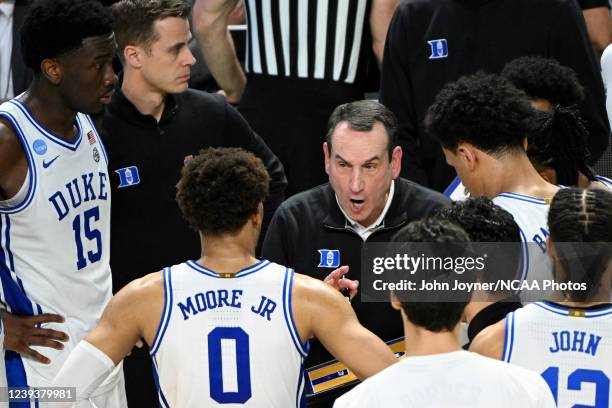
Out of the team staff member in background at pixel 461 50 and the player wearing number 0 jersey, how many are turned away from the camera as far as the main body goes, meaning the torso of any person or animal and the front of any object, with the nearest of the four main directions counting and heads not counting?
1

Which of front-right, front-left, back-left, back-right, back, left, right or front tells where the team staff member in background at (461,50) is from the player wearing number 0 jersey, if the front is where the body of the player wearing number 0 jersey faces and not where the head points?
front-right

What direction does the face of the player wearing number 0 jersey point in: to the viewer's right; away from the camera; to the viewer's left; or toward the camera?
away from the camera

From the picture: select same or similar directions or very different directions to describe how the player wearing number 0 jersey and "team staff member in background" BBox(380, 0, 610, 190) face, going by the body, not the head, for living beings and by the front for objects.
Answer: very different directions

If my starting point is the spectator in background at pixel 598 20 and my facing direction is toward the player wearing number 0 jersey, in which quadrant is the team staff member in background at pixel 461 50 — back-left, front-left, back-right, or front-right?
front-right

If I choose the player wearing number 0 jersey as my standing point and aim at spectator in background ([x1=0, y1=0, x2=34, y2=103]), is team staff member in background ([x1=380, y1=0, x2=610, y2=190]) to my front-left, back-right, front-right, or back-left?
front-right

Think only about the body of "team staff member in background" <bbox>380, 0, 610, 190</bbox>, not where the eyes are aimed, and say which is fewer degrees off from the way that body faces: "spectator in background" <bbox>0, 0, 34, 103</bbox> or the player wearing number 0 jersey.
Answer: the player wearing number 0 jersey

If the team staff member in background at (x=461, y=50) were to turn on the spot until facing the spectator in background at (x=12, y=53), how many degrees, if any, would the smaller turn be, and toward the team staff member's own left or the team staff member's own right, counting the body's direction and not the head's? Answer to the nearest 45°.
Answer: approximately 90° to the team staff member's own right

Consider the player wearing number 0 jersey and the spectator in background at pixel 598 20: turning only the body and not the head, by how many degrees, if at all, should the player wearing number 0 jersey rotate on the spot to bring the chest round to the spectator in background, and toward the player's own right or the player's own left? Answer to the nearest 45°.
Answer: approximately 45° to the player's own right

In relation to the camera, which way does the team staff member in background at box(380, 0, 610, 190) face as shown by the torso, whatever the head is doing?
toward the camera

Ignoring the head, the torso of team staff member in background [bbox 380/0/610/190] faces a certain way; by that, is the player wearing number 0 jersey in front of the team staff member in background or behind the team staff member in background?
in front

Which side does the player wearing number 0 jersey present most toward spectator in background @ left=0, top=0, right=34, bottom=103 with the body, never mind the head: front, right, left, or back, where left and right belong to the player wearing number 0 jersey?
front

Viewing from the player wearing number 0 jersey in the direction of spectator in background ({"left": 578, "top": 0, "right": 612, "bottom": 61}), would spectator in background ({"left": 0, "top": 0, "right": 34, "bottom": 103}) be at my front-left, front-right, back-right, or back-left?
front-left

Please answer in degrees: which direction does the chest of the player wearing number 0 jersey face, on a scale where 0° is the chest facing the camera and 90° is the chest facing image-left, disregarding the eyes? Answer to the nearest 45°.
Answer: approximately 180°

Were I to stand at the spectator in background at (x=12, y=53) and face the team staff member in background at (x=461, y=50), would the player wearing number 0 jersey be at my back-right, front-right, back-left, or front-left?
front-right

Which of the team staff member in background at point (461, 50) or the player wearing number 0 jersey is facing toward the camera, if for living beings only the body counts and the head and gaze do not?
the team staff member in background
